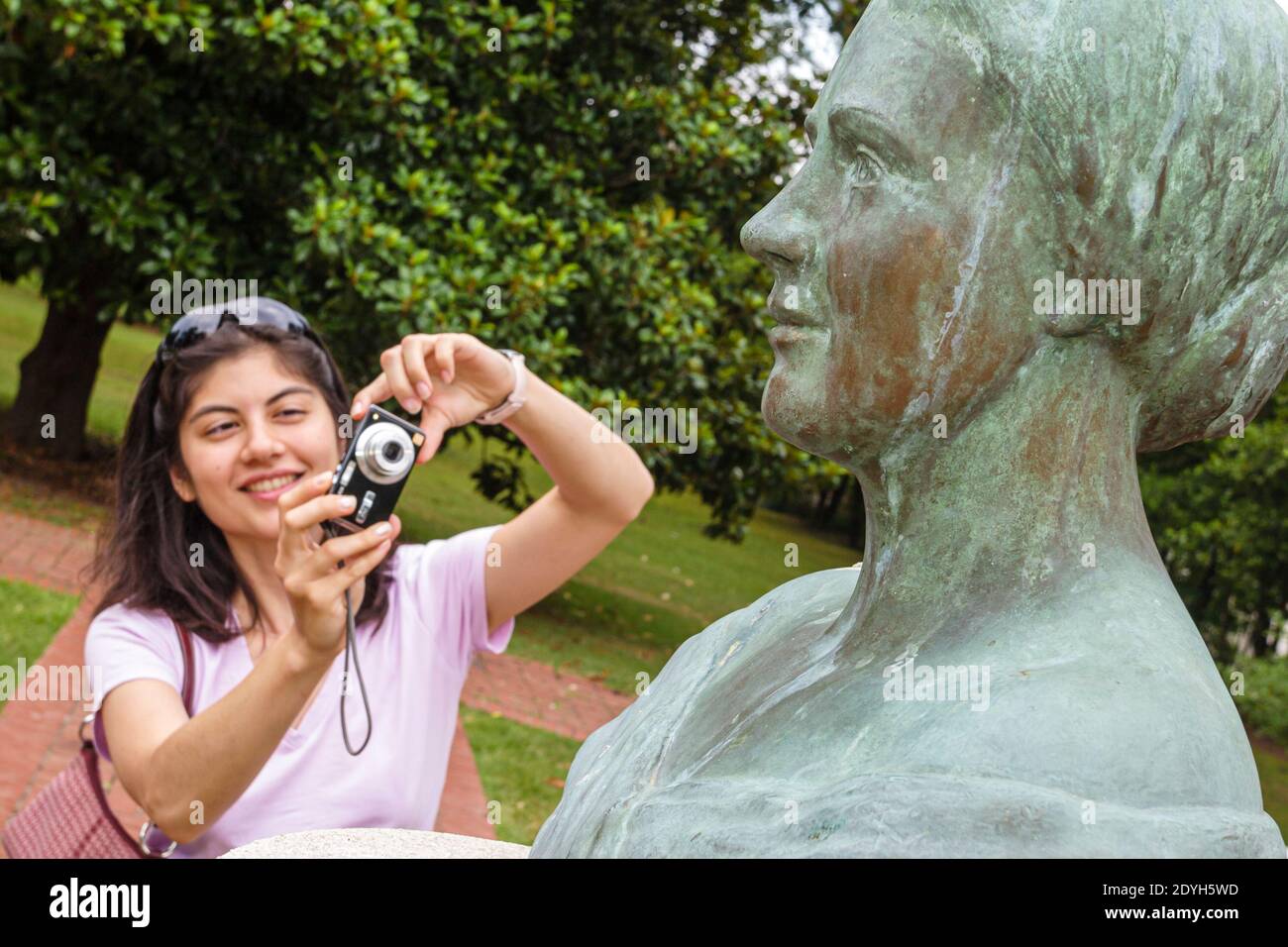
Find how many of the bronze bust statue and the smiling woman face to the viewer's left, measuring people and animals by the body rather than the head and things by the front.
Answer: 1

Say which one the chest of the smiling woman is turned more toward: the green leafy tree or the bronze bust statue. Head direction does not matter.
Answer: the bronze bust statue

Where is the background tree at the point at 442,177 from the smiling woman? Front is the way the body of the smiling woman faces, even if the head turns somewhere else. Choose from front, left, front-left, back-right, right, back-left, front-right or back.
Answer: back

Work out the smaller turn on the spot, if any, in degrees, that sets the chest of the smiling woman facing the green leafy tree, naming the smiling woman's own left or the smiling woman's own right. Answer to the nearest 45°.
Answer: approximately 135° to the smiling woman's own left

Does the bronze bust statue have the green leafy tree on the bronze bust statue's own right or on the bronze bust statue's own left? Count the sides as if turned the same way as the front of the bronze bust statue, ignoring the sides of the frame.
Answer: on the bronze bust statue's own right

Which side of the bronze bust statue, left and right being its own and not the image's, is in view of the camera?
left

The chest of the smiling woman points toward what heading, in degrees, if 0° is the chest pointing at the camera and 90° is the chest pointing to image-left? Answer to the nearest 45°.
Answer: approximately 0°

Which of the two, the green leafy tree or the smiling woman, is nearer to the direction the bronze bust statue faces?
the smiling woman

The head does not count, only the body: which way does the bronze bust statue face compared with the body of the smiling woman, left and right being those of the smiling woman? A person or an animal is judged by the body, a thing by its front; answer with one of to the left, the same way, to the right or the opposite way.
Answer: to the right
